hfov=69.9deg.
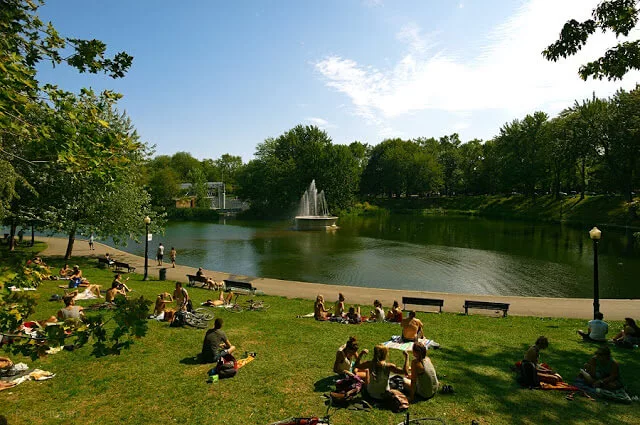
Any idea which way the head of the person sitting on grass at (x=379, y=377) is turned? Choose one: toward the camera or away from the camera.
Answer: away from the camera

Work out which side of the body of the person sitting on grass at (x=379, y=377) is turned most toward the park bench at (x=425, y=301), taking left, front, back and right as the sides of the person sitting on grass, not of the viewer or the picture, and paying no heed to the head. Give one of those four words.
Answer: front

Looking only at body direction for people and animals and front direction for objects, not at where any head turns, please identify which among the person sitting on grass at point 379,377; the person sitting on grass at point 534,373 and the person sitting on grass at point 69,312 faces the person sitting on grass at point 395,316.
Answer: the person sitting on grass at point 379,377

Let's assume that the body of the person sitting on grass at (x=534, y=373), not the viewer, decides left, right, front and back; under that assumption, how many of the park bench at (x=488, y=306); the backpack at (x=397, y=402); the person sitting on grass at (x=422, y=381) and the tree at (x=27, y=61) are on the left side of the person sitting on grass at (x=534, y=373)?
1

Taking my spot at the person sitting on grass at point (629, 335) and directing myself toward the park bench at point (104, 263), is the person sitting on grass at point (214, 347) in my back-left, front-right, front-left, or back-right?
front-left

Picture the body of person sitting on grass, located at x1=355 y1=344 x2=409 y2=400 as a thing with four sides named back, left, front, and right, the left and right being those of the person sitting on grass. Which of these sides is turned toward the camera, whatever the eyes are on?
back

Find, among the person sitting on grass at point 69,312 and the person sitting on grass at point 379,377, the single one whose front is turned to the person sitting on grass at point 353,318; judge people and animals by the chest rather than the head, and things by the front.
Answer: the person sitting on grass at point 379,377

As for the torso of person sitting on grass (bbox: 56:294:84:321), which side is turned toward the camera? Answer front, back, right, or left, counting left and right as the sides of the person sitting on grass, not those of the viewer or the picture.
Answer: back

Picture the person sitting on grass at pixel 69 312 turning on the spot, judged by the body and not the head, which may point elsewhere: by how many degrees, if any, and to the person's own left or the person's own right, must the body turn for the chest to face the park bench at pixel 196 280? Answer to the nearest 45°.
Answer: approximately 45° to the person's own right

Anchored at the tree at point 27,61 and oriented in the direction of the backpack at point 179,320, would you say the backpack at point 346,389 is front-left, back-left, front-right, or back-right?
front-right

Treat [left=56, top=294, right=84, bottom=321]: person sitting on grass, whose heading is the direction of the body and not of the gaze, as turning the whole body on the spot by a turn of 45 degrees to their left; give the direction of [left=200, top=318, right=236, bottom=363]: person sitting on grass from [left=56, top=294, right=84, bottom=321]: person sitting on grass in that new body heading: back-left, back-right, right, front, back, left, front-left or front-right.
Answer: back

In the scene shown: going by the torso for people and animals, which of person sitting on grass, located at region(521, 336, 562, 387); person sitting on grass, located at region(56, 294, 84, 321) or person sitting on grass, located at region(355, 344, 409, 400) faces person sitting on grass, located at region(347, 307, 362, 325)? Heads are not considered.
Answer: person sitting on grass, located at region(355, 344, 409, 400)
